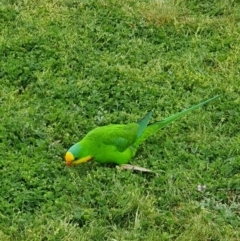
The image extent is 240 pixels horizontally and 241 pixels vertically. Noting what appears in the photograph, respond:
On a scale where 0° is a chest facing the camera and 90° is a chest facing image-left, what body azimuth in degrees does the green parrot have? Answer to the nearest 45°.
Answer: approximately 90°
